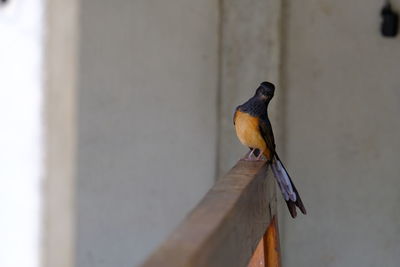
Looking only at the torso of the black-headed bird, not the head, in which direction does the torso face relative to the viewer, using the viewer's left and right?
facing the viewer and to the left of the viewer

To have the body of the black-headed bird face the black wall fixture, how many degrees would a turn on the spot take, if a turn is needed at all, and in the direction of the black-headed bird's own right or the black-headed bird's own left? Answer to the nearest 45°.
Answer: approximately 180°
